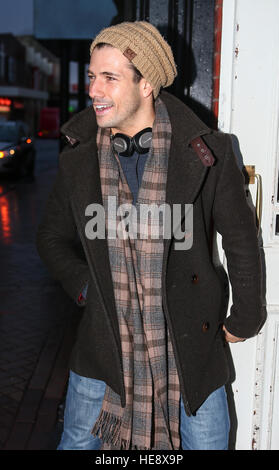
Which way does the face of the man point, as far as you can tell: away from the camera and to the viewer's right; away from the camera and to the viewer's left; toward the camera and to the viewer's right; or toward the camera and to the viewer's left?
toward the camera and to the viewer's left

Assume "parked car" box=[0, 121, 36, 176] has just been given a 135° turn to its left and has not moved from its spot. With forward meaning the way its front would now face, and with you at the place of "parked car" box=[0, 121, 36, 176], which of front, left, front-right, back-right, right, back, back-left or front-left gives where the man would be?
right

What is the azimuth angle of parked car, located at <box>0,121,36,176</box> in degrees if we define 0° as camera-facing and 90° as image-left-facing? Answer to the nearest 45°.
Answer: approximately 45°

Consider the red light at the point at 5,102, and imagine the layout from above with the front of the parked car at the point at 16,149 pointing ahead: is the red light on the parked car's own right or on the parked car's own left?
on the parked car's own right
